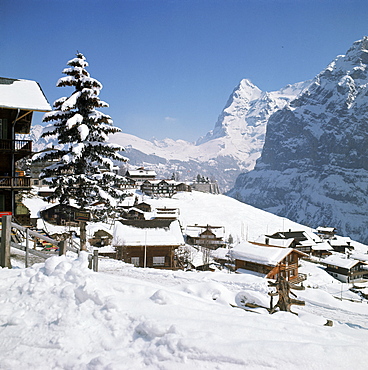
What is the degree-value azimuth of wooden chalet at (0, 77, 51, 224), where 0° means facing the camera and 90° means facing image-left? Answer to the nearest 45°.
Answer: approximately 270°

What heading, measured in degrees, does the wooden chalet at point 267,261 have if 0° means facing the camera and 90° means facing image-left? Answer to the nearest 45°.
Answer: approximately 315°

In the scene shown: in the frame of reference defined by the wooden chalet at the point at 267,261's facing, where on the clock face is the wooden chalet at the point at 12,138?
the wooden chalet at the point at 12,138 is roughly at 3 o'clock from the wooden chalet at the point at 267,261.

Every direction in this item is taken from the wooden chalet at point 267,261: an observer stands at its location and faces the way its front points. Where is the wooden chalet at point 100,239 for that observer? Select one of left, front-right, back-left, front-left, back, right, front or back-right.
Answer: back-right

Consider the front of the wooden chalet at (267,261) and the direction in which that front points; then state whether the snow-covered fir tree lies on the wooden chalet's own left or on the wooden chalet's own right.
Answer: on the wooden chalet's own right

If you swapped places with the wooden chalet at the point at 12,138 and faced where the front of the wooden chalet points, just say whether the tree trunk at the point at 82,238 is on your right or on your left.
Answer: on your right

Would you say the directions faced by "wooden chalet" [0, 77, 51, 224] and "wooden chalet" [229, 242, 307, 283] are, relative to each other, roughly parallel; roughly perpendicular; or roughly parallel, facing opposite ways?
roughly perpendicular

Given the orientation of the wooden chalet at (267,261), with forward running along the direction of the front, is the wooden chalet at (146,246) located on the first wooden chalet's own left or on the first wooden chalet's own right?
on the first wooden chalet's own right
